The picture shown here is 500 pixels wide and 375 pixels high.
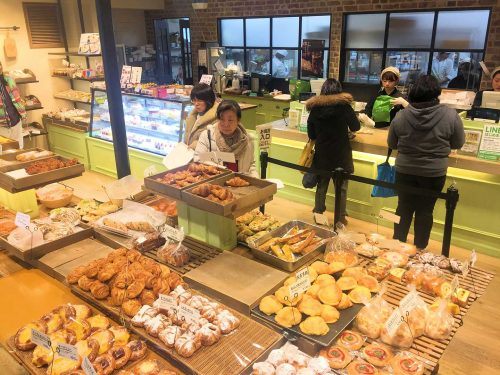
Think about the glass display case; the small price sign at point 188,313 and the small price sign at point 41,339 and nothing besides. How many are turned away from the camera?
0

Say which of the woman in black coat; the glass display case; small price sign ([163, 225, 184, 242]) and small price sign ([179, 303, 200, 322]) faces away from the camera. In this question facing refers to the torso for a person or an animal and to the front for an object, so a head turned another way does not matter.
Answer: the woman in black coat

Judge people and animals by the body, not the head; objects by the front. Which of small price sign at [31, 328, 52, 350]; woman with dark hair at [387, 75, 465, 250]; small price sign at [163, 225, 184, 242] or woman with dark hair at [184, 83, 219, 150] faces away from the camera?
woman with dark hair at [387, 75, 465, 250]

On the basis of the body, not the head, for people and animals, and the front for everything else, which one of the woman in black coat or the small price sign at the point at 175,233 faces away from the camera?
the woman in black coat

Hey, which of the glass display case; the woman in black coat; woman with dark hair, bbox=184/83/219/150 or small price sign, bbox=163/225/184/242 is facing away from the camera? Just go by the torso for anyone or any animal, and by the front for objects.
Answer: the woman in black coat

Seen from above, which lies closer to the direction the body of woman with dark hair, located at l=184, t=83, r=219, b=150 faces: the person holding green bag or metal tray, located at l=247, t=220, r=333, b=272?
the metal tray

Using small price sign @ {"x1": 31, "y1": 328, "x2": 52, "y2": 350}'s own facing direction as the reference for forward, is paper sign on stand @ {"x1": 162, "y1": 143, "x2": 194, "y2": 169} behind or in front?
behind

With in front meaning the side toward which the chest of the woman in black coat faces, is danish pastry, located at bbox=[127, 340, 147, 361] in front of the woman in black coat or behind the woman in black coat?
behind

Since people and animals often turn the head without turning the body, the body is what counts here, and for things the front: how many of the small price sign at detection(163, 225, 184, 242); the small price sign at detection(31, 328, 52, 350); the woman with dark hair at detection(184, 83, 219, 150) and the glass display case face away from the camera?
0

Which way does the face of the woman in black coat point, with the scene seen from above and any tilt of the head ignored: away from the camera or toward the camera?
away from the camera

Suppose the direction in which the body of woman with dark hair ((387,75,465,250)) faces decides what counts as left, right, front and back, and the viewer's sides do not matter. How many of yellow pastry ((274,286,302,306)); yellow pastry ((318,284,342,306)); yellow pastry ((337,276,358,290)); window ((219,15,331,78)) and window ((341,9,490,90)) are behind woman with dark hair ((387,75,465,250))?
3

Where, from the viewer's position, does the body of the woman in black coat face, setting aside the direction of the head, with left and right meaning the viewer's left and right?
facing away from the viewer

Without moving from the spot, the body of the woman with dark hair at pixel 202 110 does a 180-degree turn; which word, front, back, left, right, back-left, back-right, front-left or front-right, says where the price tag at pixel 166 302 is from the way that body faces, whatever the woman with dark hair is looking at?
back-right

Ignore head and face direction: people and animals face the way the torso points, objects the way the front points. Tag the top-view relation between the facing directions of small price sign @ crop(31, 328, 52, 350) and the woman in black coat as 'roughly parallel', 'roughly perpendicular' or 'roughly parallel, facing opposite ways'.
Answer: roughly parallel, facing opposite ways

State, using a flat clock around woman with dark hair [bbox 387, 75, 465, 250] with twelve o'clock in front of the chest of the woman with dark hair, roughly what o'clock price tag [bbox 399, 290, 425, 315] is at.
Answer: The price tag is roughly at 6 o'clock from the woman with dark hair.

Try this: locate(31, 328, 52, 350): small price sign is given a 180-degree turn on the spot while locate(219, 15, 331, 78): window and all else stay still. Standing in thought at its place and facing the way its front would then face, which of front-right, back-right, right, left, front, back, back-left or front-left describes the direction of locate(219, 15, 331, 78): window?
front

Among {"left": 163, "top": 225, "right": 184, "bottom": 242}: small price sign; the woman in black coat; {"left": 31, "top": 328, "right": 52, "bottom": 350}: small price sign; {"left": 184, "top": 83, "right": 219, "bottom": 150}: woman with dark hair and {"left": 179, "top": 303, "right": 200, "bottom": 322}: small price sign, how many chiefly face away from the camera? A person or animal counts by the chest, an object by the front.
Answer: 1

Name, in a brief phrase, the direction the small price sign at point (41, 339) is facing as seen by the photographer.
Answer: facing the viewer and to the left of the viewer

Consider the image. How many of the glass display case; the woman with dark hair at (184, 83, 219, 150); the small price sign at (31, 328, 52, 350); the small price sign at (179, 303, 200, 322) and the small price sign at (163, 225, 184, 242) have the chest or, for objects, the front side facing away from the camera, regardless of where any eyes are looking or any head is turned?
0
